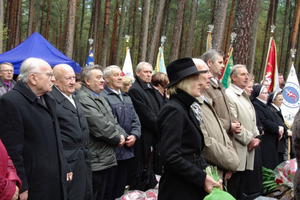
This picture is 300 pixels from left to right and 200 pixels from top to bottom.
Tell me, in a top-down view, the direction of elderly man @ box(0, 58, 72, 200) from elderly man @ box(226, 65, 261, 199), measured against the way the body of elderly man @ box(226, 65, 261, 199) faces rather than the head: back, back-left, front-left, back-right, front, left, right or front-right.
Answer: right

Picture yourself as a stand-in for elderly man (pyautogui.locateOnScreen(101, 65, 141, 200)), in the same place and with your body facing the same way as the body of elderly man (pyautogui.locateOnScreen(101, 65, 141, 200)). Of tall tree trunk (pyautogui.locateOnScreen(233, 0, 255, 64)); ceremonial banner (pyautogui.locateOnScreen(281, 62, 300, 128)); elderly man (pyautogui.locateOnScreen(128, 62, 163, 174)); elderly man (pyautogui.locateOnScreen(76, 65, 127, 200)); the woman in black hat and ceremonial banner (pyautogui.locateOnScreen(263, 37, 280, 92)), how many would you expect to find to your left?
4

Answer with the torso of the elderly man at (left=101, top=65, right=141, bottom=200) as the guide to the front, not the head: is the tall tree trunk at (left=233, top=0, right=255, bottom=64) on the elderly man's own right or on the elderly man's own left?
on the elderly man's own left

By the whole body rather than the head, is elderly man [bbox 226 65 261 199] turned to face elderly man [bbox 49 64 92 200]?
no

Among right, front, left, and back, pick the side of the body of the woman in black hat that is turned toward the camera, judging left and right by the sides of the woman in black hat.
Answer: right

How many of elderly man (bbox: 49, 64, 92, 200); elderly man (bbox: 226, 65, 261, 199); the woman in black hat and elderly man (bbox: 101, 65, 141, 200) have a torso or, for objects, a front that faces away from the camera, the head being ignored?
0

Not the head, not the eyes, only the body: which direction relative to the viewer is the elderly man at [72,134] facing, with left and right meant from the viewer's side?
facing the viewer and to the right of the viewer

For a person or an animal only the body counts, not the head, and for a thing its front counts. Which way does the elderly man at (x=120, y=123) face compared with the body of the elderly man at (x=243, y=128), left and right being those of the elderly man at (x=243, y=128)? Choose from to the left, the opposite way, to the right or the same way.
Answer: the same way

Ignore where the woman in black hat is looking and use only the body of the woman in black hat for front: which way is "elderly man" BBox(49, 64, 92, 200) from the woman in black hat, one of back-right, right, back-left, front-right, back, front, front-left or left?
back-left

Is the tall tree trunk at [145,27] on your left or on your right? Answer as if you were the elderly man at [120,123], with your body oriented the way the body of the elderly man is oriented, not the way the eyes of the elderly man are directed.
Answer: on your left

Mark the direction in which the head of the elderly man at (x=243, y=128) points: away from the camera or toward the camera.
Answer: toward the camera

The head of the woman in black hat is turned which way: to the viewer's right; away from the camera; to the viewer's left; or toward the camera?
to the viewer's right

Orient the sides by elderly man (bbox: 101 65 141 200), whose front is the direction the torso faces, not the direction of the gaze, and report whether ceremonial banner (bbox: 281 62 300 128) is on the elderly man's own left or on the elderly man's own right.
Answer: on the elderly man's own left

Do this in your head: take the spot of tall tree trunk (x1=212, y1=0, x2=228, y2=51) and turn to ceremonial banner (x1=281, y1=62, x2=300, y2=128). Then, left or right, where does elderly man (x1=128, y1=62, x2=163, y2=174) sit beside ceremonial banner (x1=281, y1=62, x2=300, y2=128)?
right

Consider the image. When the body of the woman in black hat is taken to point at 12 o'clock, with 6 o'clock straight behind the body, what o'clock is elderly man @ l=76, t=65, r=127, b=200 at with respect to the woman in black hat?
The elderly man is roughly at 8 o'clock from the woman in black hat.

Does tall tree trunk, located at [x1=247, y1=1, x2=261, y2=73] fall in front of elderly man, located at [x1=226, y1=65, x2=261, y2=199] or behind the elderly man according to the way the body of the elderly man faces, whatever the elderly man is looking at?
behind

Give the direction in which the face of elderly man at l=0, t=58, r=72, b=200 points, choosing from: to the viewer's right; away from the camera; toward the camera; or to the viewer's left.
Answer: to the viewer's right

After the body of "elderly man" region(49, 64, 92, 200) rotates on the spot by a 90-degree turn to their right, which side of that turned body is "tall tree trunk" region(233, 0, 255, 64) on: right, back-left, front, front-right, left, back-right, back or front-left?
back

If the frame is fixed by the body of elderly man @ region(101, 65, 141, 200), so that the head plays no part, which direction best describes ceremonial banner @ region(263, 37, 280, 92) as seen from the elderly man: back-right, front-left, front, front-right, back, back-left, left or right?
left

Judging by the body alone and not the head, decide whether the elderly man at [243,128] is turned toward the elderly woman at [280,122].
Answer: no
